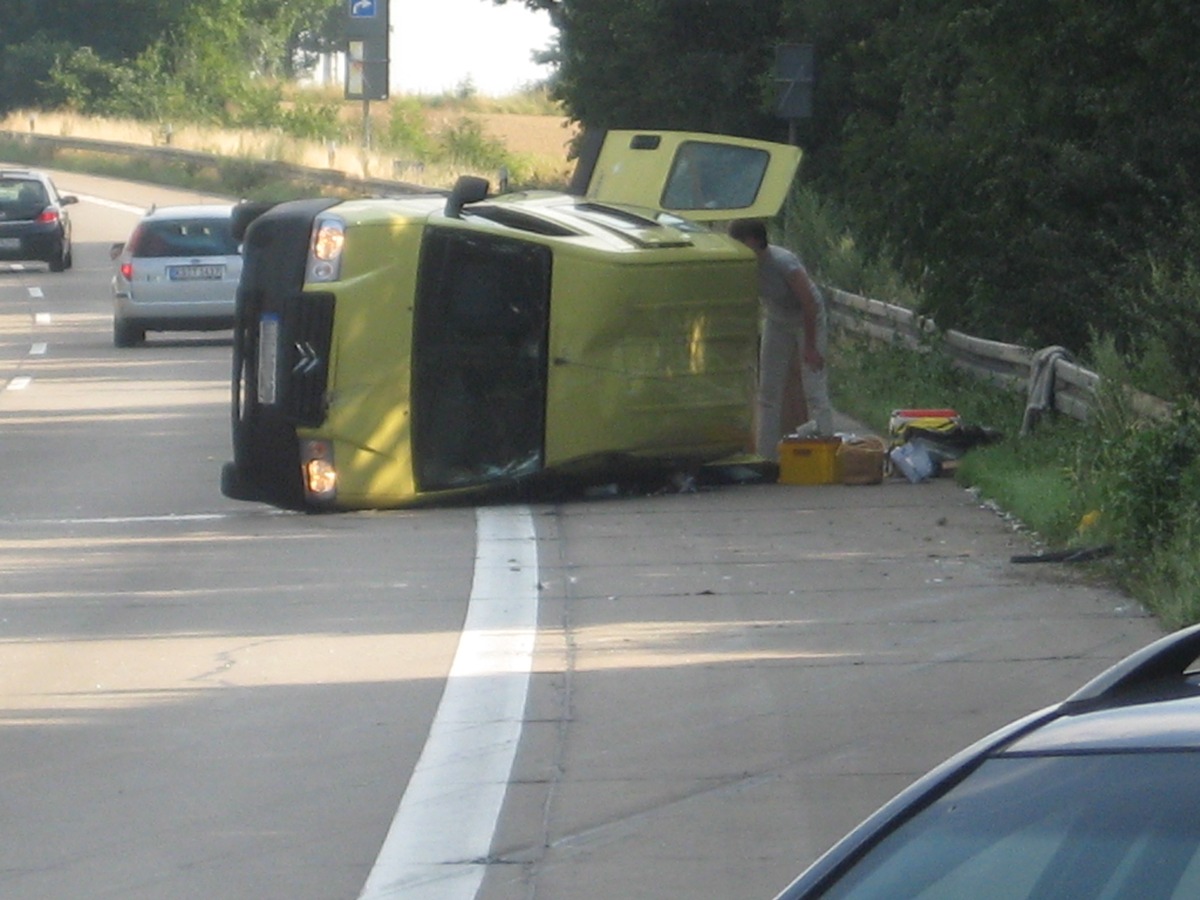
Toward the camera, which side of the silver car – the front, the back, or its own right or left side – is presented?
back

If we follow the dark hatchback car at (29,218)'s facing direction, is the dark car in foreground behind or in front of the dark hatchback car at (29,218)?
behind

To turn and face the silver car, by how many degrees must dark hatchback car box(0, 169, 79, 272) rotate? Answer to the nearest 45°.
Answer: approximately 180°

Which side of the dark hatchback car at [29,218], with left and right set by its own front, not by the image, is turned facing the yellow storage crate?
back

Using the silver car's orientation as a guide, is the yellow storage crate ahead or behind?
behind

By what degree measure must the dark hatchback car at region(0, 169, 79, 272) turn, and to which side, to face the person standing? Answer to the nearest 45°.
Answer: approximately 180°

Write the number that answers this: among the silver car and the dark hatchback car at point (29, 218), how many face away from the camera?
2

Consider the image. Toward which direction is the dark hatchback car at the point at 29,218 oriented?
away from the camera

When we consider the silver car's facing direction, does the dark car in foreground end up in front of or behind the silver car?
behind

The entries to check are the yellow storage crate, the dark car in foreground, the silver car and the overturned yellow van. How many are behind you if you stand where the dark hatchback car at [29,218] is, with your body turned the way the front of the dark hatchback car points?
4

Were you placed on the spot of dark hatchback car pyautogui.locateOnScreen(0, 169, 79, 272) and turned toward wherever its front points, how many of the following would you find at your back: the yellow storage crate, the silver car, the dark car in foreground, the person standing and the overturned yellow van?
5
